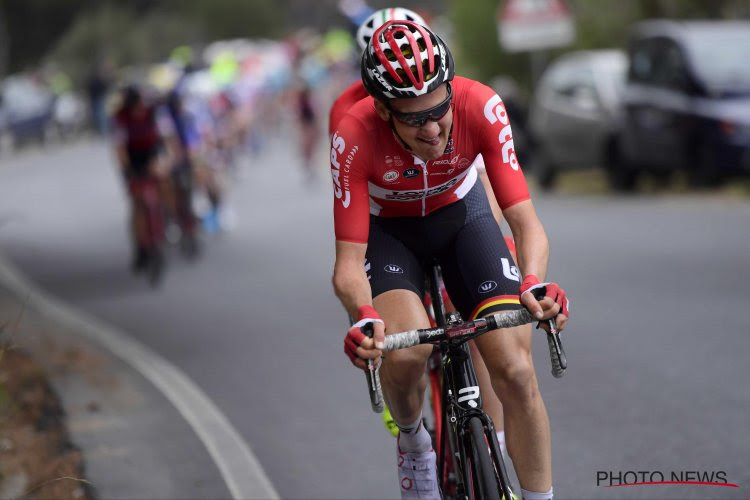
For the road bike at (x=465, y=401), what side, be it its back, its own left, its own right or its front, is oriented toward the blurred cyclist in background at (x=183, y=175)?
back

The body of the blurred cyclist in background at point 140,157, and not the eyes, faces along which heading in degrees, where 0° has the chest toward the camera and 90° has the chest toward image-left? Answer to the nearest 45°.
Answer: approximately 0°

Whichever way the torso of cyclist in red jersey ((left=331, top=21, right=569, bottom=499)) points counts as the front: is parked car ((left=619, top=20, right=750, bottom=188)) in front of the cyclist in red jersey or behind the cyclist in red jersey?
behind

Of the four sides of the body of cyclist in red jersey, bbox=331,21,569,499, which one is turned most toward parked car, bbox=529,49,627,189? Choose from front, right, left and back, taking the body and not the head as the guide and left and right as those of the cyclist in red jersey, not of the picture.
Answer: back

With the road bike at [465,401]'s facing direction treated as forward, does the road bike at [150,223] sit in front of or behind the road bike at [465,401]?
behind

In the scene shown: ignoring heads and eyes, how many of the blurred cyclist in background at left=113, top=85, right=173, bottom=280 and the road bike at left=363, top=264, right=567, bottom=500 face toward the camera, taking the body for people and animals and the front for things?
2

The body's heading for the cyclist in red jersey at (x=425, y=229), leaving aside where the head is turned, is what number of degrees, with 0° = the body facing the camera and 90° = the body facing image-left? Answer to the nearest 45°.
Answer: approximately 0°

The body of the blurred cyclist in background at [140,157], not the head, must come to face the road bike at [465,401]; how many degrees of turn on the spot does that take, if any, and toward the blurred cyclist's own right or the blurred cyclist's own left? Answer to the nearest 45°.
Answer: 0° — they already face it

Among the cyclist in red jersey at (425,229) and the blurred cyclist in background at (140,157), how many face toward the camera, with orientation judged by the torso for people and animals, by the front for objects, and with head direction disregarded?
2
